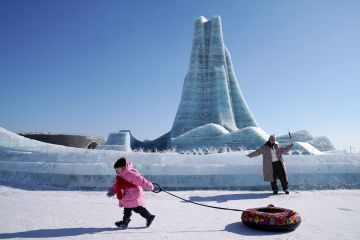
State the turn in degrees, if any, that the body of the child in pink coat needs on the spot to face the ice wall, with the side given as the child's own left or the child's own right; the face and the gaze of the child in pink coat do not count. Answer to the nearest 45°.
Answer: approximately 90° to the child's own right

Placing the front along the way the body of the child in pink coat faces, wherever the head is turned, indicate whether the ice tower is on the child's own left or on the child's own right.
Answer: on the child's own right

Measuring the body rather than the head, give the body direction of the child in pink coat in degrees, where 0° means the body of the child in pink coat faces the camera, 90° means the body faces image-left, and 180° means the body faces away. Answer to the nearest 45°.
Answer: approximately 90°

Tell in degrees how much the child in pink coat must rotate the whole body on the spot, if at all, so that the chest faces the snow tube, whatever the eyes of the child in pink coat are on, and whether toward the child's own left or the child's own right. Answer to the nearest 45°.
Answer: approximately 180°

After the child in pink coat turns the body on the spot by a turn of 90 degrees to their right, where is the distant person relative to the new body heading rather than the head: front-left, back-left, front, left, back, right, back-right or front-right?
front-right
